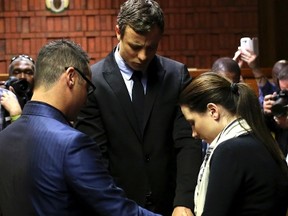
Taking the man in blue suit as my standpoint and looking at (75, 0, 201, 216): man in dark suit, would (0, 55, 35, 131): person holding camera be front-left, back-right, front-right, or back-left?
front-left

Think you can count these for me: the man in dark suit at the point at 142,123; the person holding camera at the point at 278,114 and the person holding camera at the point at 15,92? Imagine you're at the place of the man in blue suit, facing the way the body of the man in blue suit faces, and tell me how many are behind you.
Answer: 0

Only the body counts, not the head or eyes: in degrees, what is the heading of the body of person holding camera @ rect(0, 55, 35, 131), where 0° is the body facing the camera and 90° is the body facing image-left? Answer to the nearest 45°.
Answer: approximately 0°

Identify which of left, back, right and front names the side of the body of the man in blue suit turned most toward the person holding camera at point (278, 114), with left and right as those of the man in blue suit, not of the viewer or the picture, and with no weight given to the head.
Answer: front

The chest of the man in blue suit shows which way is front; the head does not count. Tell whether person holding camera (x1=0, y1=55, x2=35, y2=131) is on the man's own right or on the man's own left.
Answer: on the man's own left

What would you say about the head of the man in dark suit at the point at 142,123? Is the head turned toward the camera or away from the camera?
toward the camera

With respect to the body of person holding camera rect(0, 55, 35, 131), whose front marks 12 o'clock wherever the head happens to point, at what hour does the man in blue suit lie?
The man in blue suit is roughly at 12 o'clock from the person holding camera.

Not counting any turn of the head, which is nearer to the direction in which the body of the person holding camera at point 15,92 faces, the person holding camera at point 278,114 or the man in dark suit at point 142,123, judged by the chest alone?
the man in dark suit

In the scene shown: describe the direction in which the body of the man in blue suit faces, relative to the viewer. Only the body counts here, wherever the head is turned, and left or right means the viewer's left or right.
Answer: facing away from the viewer and to the right of the viewer

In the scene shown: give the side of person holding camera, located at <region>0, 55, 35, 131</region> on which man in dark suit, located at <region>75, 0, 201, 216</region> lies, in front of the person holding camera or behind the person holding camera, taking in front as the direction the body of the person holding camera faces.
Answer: in front

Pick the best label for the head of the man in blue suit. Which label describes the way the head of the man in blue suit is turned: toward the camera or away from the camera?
away from the camera

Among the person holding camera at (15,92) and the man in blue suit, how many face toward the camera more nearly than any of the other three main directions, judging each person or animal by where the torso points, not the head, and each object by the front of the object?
1

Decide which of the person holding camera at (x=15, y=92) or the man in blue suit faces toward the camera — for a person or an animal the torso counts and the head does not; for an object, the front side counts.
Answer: the person holding camera

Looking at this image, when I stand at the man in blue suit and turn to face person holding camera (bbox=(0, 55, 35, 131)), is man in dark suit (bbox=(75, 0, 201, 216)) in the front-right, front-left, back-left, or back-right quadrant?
front-right

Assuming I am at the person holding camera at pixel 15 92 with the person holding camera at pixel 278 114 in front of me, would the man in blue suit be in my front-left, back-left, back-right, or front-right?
front-right

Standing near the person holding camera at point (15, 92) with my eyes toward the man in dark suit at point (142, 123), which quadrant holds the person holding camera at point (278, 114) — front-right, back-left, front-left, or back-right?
front-left
